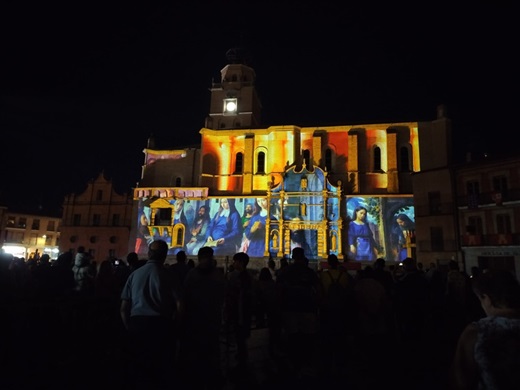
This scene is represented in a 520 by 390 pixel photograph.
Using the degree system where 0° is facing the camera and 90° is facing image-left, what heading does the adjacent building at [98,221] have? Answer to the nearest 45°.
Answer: approximately 0°

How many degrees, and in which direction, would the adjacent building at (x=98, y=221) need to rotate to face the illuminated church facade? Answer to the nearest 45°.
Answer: approximately 45° to its left

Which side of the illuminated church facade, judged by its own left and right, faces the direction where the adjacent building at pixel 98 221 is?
right

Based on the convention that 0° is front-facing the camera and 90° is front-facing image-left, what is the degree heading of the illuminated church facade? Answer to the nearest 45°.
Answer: approximately 0°

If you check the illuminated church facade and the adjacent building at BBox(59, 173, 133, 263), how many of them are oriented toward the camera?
2
